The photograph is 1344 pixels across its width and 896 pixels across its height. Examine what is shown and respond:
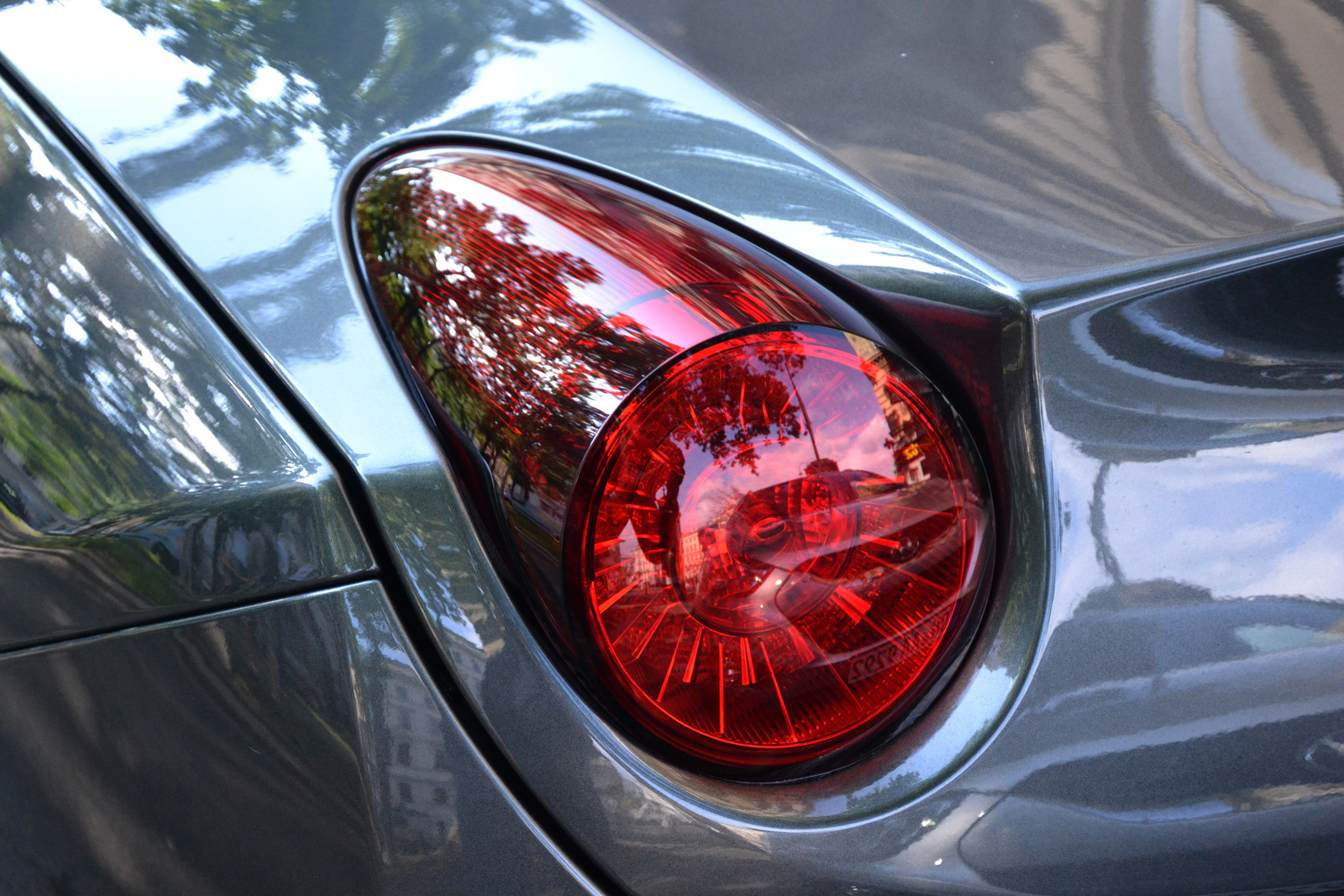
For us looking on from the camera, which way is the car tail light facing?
facing the viewer
